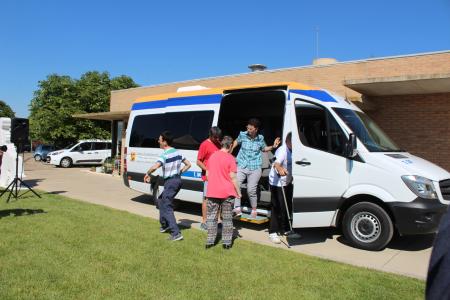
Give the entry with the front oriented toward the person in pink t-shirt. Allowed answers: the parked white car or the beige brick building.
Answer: the beige brick building

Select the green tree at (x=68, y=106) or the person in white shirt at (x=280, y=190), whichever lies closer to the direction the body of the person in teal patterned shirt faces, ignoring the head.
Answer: the person in white shirt

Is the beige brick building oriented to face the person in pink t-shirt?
yes

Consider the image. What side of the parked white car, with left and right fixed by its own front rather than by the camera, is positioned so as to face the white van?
left

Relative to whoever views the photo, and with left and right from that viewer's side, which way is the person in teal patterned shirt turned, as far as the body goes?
facing the viewer

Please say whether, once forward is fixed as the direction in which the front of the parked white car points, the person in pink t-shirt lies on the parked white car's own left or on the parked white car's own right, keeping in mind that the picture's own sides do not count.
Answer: on the parked white car's own left

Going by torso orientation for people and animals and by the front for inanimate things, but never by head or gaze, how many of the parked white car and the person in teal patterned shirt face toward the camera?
1

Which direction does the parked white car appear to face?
to the viewer's left
